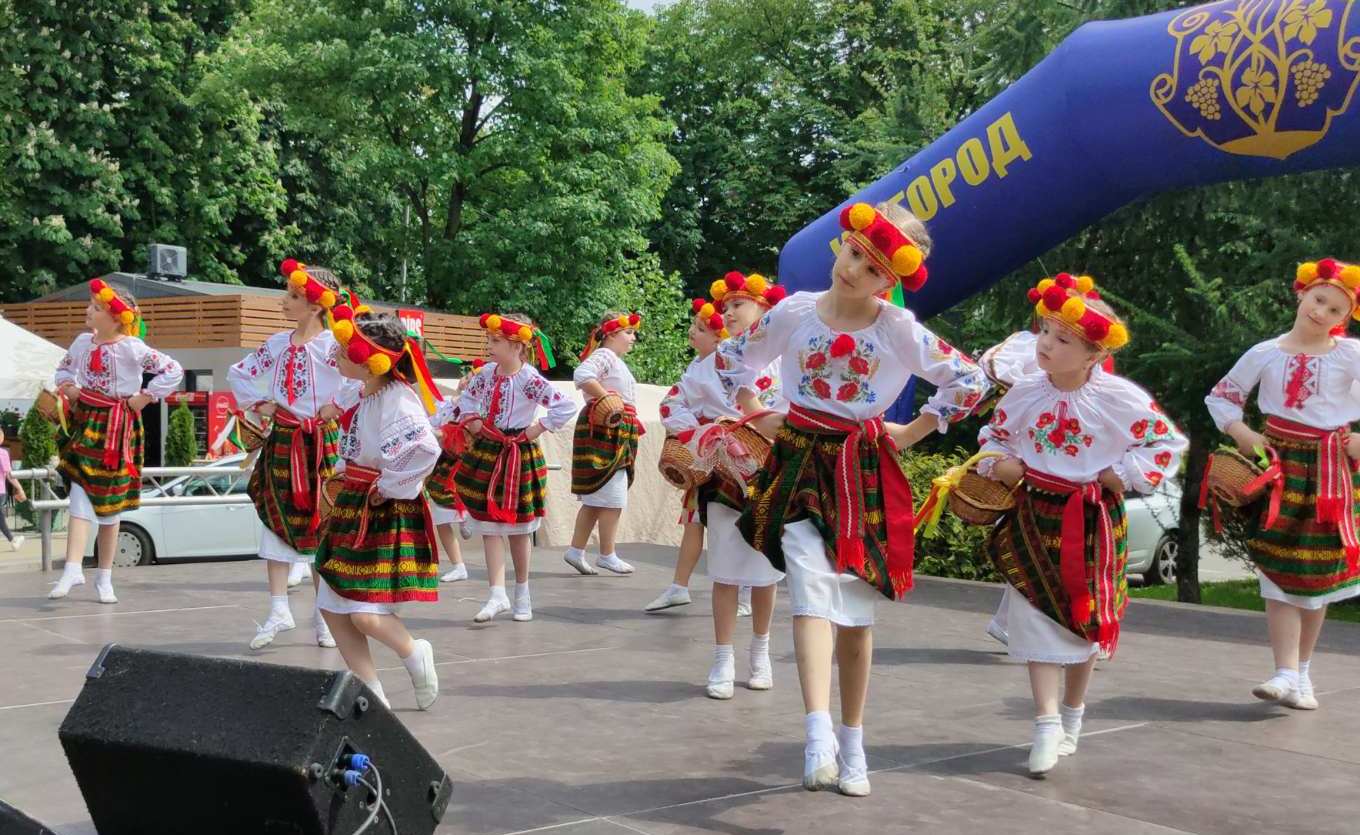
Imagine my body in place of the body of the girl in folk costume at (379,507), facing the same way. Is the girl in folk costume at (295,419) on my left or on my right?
on my right

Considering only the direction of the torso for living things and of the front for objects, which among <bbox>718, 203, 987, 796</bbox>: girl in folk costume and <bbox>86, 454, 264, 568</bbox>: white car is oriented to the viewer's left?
the white car

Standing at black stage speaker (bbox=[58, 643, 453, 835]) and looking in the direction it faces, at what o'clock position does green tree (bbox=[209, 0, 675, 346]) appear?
The green tree is roughly at 11 o'clock from the black stage speaker.

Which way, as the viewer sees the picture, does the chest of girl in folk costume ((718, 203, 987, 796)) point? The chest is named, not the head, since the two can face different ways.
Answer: toward the camera

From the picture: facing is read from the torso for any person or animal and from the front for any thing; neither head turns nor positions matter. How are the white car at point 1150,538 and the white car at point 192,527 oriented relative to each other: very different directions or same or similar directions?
same or similar directions

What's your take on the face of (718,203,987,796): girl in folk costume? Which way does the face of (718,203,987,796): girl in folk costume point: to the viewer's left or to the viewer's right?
to the viewer's left

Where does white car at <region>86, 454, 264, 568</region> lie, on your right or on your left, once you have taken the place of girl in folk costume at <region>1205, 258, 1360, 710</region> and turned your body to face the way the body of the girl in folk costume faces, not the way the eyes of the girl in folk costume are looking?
on your right

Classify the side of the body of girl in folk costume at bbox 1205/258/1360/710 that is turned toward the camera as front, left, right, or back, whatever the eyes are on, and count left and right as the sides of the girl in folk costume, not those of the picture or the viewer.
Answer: front

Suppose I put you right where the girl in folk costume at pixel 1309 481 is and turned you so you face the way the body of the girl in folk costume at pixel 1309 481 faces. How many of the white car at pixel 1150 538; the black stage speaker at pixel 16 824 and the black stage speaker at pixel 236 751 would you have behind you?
1

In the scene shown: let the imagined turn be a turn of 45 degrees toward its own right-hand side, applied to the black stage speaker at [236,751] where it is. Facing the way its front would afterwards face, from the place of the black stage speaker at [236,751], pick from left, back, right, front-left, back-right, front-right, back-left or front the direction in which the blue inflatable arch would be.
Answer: front-left

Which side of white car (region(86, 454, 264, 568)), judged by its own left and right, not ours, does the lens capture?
left

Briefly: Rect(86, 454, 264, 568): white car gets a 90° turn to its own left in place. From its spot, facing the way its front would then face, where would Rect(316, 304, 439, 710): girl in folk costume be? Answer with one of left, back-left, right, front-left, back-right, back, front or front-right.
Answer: front

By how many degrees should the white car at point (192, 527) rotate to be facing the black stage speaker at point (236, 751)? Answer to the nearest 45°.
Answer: approximately 90° to its left

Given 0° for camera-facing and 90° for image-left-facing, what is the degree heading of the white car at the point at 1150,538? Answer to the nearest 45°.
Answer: approximately 45°
